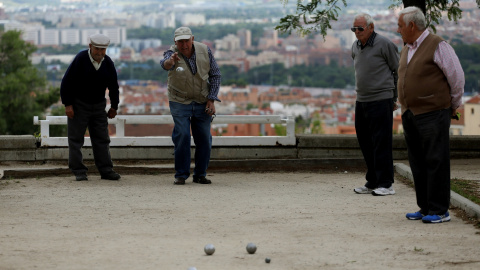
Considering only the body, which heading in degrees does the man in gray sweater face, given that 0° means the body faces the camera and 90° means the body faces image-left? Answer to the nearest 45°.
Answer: approximately 45°

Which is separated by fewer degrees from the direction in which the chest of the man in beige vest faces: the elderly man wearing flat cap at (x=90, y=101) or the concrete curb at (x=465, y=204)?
the concrete curb

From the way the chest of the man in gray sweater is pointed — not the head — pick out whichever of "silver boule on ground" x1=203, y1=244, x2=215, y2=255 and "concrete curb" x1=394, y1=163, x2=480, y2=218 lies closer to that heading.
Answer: the silver boule on ground

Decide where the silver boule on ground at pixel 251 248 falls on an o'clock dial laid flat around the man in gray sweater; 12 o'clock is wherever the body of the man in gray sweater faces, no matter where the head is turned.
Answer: The silver boule on ground is roughly at 11 o'clock from the man in gray sweater.

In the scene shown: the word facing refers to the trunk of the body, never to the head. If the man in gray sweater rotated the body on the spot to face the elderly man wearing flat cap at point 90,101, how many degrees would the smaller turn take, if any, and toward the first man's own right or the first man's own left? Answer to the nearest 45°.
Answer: approximately 45° to the first man's own right

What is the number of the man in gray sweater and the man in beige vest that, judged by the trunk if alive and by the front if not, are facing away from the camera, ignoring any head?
0

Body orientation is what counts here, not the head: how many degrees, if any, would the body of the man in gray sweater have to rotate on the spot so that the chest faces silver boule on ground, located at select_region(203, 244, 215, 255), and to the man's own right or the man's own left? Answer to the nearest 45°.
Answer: approximately 45° to the man's own left

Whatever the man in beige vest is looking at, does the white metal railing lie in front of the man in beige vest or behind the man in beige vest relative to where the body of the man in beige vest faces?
behind

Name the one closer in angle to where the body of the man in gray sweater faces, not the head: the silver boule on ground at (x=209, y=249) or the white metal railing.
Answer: the silver boule on ground

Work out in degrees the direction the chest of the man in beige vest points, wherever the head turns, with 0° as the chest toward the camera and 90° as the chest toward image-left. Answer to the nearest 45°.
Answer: approximately 0°
